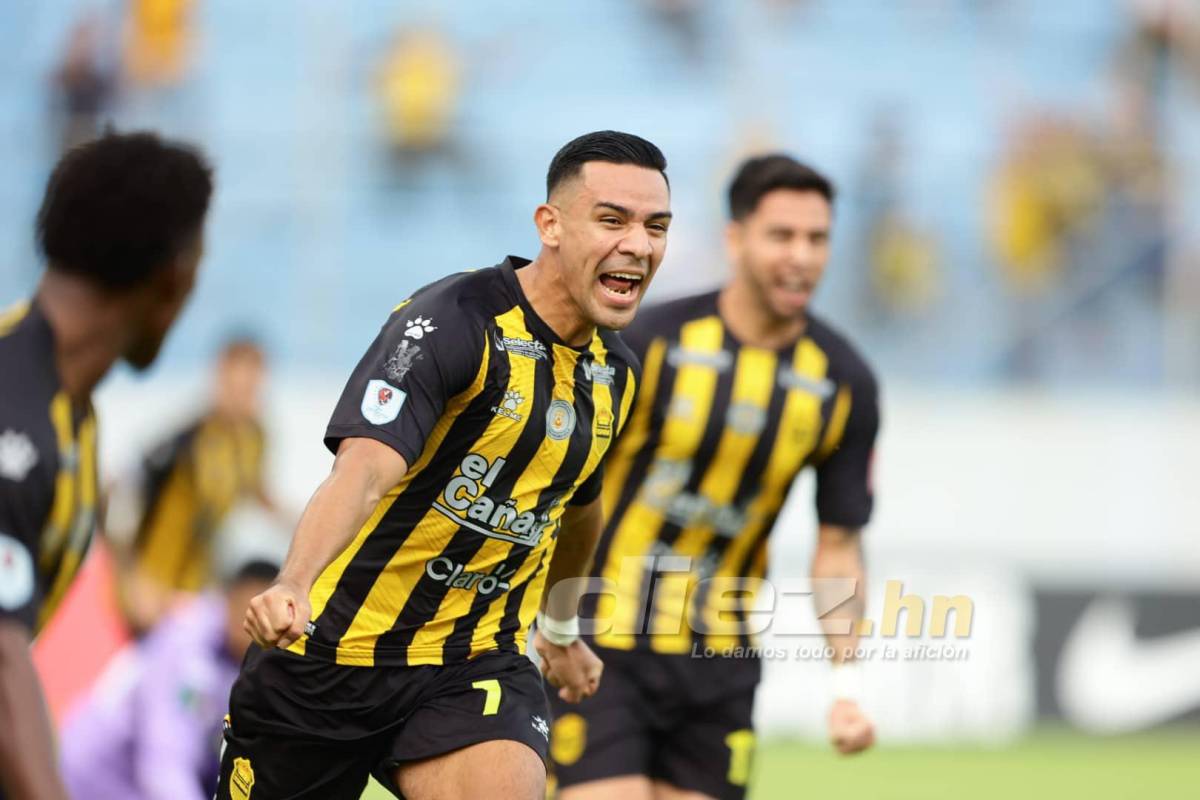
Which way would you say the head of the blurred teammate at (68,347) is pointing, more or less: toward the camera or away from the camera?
away from the camera

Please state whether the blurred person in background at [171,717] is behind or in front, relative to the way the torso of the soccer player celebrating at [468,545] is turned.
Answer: behind

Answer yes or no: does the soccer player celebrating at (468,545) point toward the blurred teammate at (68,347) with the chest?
no

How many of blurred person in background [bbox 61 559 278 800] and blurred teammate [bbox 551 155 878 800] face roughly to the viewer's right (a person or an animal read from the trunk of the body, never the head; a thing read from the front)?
1

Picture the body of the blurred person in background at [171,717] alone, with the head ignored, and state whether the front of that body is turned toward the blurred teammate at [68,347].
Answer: no

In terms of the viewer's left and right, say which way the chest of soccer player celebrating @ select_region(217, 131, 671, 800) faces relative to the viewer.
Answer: facing the viewer and to the right of the viewer

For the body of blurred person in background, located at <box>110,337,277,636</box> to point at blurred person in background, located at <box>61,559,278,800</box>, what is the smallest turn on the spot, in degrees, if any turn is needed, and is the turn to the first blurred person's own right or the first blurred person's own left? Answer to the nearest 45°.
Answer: approximately 45° to the first blurred person's own right

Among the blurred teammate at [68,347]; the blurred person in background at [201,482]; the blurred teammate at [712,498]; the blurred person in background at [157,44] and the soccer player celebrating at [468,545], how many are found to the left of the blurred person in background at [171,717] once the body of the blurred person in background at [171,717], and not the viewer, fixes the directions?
2

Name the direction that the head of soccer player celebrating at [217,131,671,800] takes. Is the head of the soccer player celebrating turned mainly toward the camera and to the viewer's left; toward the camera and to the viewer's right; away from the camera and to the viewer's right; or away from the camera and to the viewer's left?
toward the camera and to the viewer's right

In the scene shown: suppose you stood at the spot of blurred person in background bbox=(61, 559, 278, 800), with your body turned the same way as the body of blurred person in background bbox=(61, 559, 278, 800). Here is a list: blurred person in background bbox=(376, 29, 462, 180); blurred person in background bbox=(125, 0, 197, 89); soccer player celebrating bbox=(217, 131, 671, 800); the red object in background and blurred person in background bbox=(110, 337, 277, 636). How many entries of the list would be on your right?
1

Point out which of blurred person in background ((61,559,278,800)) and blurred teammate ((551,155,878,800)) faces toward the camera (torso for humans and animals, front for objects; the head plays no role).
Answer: the blurred teammate

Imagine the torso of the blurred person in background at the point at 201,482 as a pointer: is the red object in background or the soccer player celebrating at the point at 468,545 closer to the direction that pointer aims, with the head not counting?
the soccer player celebrating

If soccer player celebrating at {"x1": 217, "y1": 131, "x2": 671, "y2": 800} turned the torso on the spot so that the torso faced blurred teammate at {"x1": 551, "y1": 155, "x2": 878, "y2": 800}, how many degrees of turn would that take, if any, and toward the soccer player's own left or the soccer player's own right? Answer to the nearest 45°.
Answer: approximately 90° to the soccer player's own left

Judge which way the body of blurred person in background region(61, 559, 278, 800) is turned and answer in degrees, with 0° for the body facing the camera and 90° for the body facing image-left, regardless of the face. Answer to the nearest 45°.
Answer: approximately 270°
